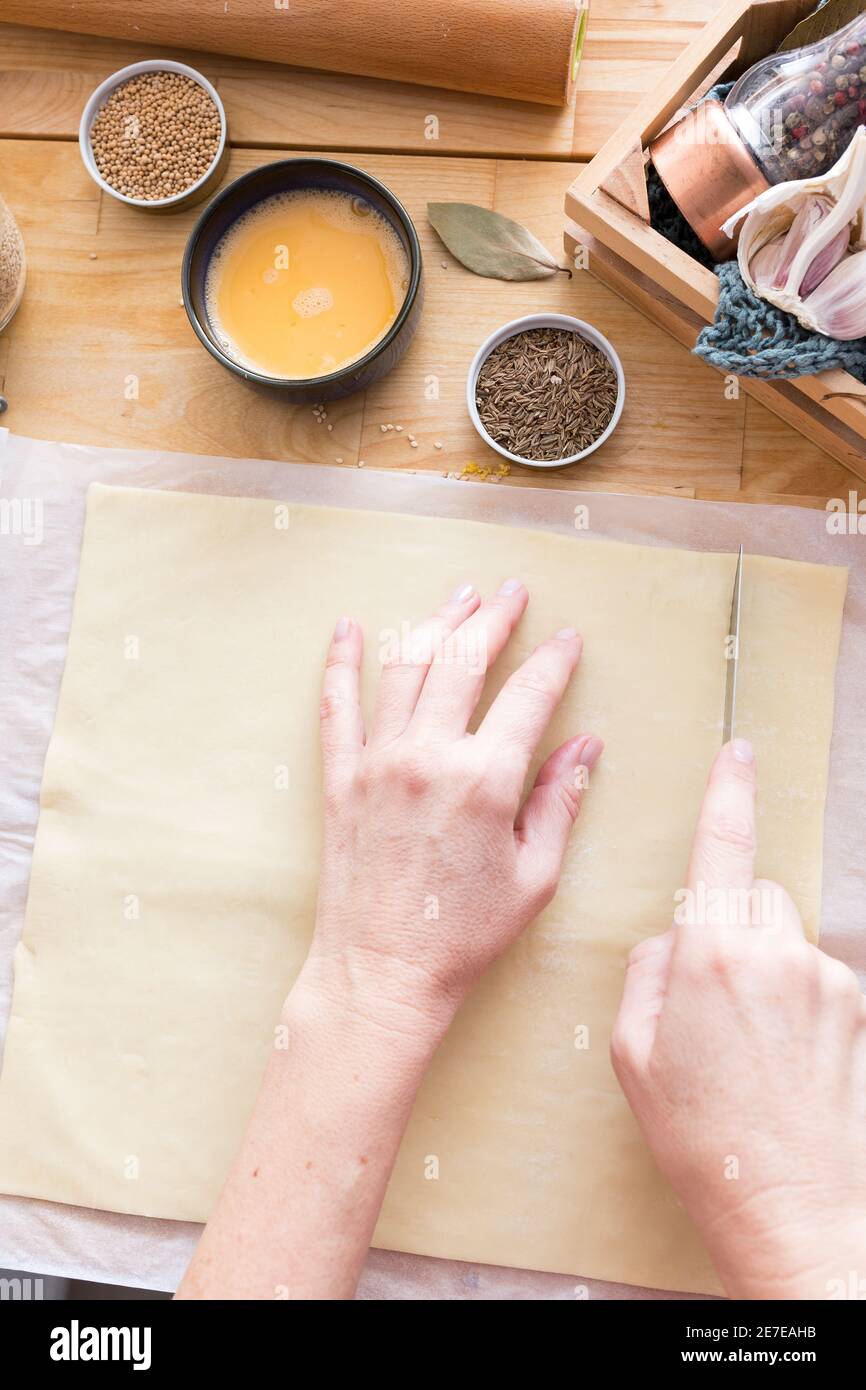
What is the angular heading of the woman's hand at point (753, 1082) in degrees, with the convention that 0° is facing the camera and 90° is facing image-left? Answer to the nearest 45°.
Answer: approximately 180°

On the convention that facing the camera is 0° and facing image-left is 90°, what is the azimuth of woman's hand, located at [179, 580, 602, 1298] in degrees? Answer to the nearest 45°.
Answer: approximately 180°

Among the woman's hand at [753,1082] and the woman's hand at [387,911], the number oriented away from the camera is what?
2
